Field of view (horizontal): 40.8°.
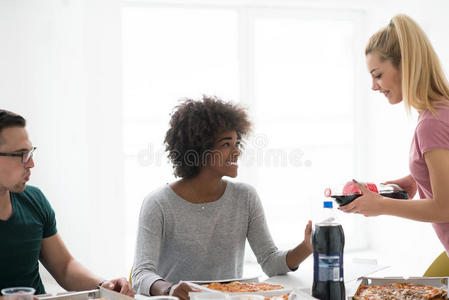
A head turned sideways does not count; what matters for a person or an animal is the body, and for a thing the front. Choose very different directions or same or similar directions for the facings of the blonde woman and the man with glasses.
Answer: very different directions

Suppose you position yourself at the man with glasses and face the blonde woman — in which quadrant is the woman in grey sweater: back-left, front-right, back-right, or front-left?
front-left

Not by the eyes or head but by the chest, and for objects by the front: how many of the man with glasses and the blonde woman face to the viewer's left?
1

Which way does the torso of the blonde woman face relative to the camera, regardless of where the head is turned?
to the viewer's left

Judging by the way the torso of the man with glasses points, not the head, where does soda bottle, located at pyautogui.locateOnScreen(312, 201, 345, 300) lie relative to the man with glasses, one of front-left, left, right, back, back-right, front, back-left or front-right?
front

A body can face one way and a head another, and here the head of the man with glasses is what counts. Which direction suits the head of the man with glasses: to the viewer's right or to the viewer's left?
to the viewer's right

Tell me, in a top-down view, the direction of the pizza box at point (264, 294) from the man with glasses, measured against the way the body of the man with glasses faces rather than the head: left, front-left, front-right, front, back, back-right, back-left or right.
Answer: front

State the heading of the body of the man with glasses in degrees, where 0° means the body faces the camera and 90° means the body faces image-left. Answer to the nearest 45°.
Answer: approximately 315°

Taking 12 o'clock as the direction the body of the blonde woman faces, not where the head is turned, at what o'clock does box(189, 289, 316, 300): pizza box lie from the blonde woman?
The pizza box is roughly at 10 o'clock from the blonde woman.

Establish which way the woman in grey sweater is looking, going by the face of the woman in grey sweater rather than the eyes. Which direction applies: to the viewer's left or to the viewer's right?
to the viewer's right
